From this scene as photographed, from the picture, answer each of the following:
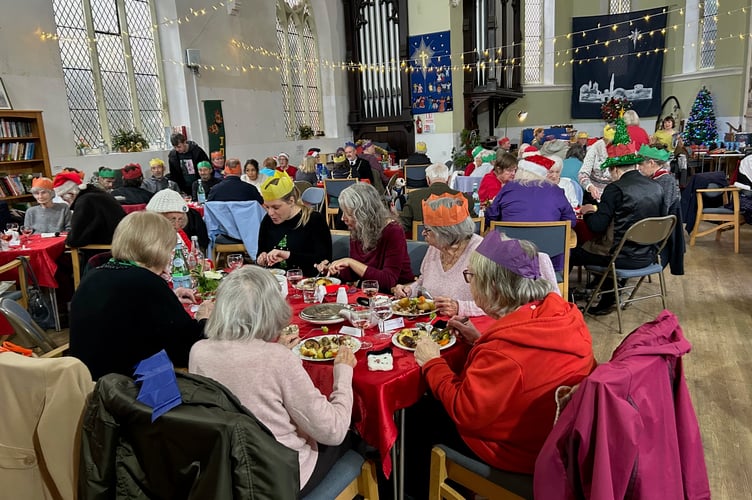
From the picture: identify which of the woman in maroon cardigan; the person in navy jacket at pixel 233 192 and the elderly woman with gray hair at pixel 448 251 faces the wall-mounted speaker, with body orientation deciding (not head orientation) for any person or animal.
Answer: the person in navy jacket

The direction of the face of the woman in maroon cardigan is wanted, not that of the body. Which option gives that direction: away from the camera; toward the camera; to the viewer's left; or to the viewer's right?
to the viewer's left

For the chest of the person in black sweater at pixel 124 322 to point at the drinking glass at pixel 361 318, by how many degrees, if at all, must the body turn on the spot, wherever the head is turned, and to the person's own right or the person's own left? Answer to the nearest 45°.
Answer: approximately 45° to the person's own right

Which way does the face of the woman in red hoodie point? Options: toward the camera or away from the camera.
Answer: away from the camera

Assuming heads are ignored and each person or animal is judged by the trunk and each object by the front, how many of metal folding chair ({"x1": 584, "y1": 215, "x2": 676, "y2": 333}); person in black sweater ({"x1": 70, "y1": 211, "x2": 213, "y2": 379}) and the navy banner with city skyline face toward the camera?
1

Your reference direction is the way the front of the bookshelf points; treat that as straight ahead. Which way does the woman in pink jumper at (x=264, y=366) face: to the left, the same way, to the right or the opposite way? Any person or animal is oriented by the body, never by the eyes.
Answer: to the left

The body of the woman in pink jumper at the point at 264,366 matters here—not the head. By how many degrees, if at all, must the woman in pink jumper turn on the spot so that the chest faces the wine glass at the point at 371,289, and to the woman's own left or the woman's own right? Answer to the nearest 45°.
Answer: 0° — they already face it

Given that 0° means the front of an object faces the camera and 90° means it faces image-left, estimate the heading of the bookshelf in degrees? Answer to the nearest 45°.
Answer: approximately 315°

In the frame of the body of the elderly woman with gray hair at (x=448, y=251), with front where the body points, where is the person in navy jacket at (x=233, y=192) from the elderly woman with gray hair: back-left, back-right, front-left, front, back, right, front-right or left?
right

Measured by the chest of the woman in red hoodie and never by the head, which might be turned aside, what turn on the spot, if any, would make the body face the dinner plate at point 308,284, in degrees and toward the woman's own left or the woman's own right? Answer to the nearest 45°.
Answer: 0° — they already face it

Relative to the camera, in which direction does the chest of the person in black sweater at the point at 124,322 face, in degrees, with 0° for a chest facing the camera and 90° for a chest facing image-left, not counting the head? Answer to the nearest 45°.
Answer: approximately 225°

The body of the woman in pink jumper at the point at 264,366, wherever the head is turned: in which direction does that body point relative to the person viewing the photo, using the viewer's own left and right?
facing away from the viewer and to the right of the viewer

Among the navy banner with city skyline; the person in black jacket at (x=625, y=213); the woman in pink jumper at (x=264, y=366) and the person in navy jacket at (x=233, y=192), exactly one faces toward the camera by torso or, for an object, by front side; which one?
the navy banner with city skyline

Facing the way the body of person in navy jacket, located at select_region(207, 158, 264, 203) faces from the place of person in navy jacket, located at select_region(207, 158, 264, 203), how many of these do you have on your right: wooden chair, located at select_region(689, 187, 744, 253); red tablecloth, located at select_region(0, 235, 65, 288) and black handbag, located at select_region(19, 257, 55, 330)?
1
